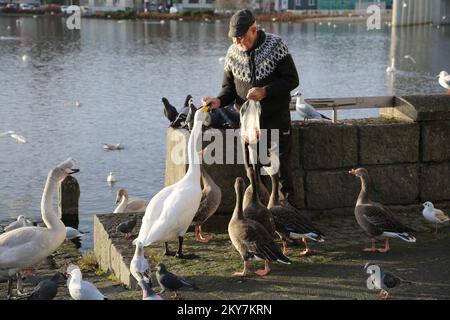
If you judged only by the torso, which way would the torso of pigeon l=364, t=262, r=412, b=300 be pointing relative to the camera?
to the viewer's left

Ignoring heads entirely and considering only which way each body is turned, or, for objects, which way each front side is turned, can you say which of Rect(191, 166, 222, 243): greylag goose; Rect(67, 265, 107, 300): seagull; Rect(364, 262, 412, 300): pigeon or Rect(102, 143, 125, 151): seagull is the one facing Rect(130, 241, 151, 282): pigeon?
Rect(364, 262, 412, 300): pigeon

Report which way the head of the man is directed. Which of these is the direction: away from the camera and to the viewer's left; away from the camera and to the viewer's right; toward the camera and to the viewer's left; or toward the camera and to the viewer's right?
toward the camera and to the viewer's left

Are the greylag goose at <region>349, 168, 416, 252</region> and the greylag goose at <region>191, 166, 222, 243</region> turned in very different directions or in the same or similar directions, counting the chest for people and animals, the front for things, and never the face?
very different directions

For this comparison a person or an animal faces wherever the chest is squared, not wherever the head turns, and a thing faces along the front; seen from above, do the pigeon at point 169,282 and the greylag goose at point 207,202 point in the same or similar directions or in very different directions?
very different directions

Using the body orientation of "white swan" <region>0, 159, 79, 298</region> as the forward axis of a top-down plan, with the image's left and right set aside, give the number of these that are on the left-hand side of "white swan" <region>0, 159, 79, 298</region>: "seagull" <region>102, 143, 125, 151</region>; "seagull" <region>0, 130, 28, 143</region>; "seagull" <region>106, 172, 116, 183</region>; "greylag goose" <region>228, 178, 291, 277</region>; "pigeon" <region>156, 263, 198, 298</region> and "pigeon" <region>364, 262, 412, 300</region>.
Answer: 3

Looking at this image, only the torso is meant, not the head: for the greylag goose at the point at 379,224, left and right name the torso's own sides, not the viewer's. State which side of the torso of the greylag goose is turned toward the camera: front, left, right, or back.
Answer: left
